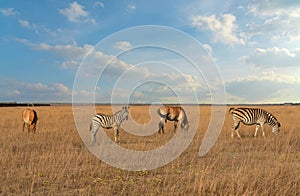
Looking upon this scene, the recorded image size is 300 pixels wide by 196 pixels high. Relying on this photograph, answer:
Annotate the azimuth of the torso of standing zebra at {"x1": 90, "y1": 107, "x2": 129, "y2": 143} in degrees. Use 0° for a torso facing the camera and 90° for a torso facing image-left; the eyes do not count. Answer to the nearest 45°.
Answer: approximately 270°

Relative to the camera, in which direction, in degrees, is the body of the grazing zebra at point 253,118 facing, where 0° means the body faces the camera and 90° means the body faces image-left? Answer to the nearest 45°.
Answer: approximately 270°

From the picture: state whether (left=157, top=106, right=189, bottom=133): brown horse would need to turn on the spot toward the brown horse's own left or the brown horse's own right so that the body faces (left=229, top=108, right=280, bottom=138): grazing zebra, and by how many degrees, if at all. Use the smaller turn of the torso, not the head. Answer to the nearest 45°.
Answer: approximately 45° to the brown horse's own right

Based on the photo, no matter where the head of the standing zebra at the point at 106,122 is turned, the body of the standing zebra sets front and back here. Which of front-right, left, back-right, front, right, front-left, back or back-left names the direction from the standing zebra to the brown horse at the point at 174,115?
front-left

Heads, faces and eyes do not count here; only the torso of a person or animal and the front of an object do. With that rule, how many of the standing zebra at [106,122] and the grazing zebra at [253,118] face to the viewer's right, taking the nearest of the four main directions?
2

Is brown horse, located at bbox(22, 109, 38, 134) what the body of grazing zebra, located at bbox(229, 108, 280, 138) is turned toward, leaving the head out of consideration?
no

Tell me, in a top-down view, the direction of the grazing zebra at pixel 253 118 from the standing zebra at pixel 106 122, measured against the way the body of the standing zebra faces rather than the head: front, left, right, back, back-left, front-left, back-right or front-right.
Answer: front

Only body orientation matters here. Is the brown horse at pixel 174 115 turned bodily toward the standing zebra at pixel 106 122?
no

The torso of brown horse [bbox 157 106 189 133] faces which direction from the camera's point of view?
to the viewer's right

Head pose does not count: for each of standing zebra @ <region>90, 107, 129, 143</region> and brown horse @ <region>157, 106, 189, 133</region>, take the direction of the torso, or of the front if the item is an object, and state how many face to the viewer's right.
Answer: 2

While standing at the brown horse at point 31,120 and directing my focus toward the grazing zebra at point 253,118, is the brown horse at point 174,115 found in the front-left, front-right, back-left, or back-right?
front-left

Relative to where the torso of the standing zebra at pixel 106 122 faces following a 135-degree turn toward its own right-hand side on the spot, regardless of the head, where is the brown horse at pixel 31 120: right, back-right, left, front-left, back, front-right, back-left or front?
right
